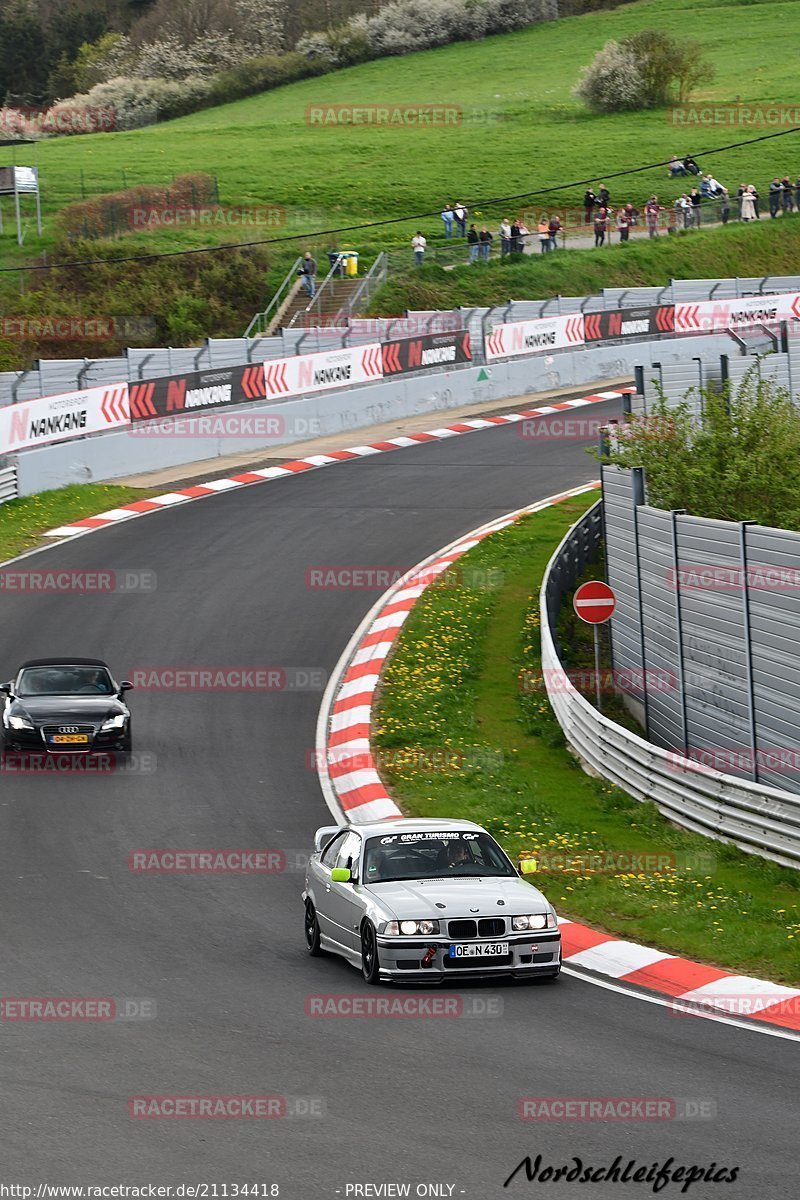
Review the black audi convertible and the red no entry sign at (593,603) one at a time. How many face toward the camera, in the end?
2

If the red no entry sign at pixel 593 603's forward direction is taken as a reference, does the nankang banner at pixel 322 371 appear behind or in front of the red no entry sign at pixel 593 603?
behind

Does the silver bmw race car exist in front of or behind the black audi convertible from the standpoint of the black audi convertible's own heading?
in front

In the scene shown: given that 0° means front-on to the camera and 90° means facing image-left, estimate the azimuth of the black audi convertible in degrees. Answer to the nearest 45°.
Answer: approximately 0°

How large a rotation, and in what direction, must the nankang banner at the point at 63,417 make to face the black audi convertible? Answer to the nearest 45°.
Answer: approximately 45° to its right

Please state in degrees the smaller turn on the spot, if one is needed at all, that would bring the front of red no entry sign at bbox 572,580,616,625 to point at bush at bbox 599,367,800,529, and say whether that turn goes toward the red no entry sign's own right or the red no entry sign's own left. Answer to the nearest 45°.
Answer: approximately 135° to the red no entry sign's own left

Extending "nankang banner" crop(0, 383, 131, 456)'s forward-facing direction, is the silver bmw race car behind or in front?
in front

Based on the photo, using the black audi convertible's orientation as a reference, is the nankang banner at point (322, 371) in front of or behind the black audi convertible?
behind
